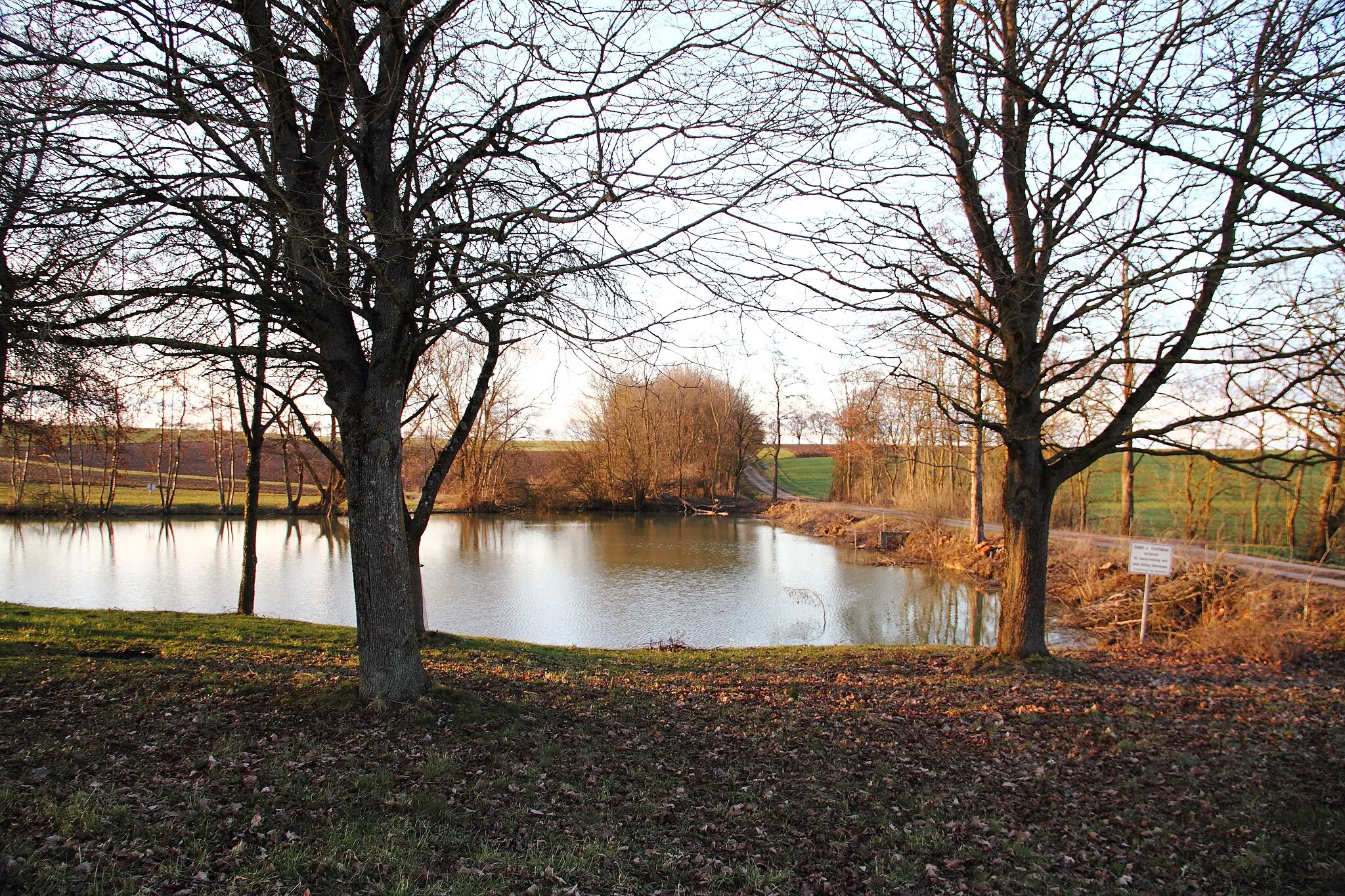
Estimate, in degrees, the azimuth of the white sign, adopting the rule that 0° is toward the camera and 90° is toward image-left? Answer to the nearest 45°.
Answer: approximately 0°
